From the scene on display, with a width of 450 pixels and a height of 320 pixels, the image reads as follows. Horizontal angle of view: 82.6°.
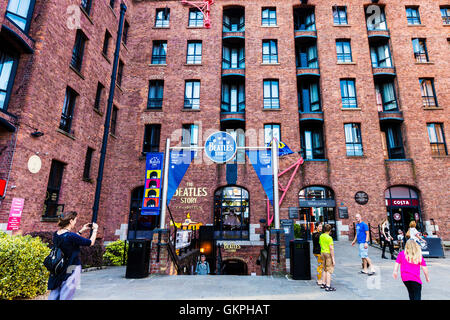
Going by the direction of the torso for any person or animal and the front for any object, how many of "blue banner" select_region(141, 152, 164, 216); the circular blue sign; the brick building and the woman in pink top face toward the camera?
3

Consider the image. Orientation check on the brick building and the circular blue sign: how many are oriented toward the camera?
2

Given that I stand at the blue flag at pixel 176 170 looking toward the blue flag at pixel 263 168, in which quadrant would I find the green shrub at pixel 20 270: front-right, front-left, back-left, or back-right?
back-right

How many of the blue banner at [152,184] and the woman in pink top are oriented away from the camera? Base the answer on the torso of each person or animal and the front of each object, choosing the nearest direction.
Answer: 1

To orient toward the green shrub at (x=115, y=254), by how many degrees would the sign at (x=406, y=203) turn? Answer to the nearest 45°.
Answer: approximately 45° to its right

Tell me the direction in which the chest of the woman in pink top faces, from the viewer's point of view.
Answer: away from the camera

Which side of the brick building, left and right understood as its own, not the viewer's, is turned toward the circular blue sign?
front

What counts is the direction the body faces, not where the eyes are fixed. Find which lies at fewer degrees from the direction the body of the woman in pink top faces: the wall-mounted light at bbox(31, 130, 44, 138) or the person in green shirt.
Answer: the person in green shirt

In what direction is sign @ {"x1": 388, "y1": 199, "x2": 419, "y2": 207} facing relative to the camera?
toward the camera

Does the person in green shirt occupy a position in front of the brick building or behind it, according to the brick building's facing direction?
in front

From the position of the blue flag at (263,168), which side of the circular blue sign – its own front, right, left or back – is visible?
left

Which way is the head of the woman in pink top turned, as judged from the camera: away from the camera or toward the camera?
away from the camera

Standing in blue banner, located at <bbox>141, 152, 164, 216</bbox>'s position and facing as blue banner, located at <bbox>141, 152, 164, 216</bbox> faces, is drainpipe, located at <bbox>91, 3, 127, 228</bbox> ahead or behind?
behind

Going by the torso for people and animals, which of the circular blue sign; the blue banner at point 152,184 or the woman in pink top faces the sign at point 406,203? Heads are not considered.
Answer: the woman in pink top

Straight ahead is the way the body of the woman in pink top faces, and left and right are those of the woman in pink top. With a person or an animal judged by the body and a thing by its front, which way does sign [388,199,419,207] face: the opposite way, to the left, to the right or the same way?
the opposite way

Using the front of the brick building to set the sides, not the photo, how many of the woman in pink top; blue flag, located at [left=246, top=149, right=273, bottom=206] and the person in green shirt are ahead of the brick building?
3

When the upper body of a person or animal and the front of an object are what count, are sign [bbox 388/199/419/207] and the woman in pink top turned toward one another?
yes

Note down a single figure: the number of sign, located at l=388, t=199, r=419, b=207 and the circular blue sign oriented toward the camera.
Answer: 2
